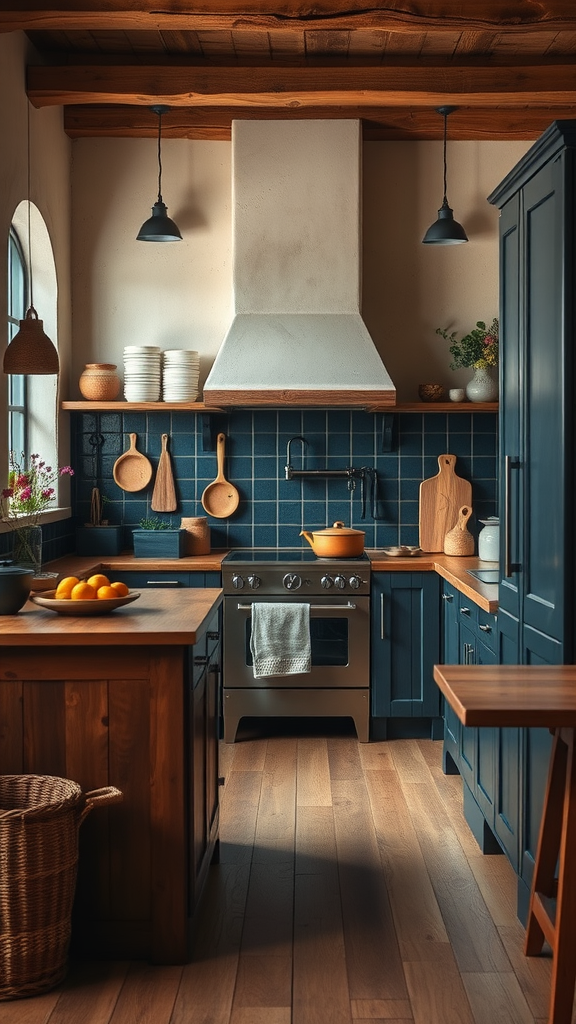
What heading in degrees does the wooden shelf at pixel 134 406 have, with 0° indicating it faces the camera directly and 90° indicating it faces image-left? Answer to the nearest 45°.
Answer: approximately 0°

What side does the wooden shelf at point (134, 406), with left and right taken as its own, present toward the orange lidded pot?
left

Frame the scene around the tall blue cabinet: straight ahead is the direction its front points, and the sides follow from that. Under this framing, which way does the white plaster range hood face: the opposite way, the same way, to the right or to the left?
to the left

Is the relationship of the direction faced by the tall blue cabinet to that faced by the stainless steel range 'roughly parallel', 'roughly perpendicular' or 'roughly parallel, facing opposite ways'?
roughly perpendicular

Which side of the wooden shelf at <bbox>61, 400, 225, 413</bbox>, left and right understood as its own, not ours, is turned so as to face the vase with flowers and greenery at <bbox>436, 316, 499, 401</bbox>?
left

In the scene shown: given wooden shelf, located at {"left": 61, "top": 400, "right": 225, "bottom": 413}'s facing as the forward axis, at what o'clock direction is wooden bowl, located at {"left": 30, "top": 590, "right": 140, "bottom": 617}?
The wooden bowl is roughly at 12 o'clock from the wooden shelf.

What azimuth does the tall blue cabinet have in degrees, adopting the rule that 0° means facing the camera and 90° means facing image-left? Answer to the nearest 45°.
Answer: approximately 90°

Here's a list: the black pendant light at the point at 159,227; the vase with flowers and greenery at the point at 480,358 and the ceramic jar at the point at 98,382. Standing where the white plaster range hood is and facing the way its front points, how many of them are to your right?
2
